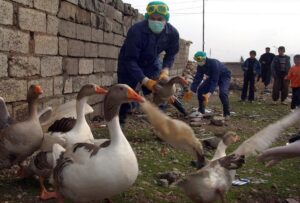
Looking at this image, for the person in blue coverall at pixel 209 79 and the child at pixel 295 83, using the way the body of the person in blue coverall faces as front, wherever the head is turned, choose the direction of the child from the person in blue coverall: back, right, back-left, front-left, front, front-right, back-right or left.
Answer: back

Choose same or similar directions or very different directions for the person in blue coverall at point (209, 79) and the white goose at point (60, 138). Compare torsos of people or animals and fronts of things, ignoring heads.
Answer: very different directions

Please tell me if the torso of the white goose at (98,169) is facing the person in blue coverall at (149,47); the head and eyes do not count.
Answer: no

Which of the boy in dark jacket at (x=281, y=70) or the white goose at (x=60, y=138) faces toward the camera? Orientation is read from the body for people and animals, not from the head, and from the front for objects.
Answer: the boy in dark jacket

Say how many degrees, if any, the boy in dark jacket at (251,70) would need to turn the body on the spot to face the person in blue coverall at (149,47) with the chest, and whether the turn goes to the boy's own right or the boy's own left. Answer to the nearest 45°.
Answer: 0° — they already face them

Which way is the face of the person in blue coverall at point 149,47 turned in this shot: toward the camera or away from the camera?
toward the camera

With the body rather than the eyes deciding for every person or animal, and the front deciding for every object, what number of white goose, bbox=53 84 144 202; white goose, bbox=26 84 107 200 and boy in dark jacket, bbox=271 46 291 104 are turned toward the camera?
1

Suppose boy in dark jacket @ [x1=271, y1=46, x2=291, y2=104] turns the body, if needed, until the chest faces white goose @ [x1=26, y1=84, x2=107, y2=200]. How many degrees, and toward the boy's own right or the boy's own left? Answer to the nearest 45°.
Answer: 0° — they already face it

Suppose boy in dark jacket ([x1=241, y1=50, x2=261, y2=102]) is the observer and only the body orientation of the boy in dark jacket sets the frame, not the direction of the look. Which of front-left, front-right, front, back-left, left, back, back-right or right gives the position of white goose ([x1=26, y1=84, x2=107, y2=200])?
front

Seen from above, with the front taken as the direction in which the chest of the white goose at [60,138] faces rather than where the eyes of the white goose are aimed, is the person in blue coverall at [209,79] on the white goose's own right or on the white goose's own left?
on the white goose's own left

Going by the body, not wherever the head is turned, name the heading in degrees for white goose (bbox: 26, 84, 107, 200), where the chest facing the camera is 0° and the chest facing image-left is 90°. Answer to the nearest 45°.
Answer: approximately 270°

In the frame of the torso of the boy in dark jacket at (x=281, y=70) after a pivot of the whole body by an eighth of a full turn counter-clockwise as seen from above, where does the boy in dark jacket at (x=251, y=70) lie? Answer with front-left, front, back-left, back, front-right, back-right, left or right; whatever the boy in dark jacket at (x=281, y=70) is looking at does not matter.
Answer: back-right

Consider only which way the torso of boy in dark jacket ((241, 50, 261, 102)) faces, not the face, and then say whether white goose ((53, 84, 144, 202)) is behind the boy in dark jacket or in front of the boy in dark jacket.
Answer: in front

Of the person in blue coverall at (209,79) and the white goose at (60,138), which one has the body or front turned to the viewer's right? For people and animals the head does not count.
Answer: the white goose

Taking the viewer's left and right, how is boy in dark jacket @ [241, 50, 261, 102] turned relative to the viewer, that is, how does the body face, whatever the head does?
facing the viewer

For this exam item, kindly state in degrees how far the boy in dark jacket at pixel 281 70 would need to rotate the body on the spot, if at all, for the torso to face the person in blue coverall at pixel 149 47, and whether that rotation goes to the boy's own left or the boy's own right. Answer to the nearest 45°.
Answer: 0° — they already face them

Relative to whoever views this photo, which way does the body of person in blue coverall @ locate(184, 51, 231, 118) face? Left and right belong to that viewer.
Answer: facing the viewer and to the left of the viewer

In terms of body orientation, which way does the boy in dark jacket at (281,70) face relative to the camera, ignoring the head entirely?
toward the camera

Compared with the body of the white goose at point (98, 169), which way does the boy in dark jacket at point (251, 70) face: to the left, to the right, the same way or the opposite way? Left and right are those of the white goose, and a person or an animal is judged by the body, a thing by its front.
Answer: to the right

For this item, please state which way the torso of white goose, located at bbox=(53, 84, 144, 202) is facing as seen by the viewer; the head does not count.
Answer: to the viewer's right

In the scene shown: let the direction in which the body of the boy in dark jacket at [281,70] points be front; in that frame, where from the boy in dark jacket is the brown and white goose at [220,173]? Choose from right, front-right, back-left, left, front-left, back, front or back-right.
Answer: front
